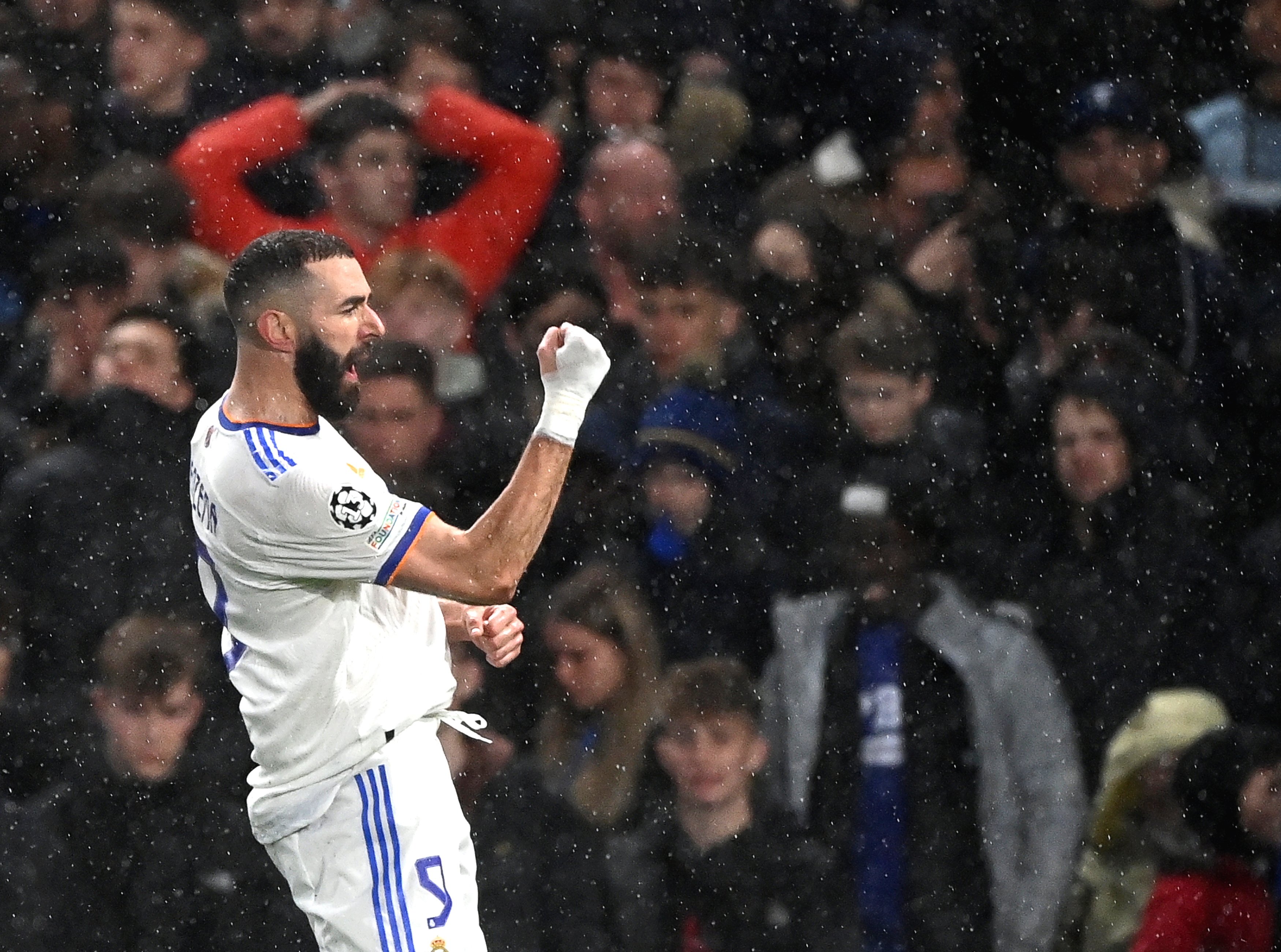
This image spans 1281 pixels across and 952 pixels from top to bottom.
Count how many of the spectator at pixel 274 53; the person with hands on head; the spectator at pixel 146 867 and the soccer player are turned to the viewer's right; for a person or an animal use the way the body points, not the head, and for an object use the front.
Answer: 1

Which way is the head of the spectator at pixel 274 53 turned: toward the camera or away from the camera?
toward the camera

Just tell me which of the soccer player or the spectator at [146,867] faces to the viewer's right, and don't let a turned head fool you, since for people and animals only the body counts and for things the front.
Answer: the soccer player

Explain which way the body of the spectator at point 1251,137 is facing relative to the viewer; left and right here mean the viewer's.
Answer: facing the viewer

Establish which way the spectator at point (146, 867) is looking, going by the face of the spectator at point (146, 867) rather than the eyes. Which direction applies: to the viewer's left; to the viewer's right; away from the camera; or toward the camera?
toward the camera

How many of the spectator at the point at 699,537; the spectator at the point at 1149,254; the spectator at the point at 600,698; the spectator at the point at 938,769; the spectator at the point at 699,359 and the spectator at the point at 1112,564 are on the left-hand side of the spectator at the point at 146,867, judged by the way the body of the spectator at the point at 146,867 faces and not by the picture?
6

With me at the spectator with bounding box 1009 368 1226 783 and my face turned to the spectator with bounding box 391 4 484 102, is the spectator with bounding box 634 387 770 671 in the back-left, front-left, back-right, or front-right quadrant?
front-left

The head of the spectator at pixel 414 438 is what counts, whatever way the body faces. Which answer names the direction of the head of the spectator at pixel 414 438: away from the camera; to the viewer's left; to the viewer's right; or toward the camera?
toward the camera

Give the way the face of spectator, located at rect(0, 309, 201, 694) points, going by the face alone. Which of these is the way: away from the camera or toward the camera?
toward the camera

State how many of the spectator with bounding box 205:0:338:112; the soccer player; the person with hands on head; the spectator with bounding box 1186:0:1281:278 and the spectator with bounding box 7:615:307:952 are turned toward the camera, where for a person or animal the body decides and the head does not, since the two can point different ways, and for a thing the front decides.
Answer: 4

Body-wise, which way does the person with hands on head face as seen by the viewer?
toward the camera

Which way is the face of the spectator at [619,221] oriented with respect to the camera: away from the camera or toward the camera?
toward the camera

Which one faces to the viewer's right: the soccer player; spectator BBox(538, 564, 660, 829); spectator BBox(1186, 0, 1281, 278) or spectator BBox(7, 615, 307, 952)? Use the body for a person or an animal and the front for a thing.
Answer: the soccer player

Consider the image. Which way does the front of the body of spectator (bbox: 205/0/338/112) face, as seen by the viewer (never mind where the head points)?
toward the camera

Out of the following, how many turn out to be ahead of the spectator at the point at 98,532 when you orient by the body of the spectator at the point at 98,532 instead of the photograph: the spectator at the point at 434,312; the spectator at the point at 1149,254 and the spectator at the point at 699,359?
0
